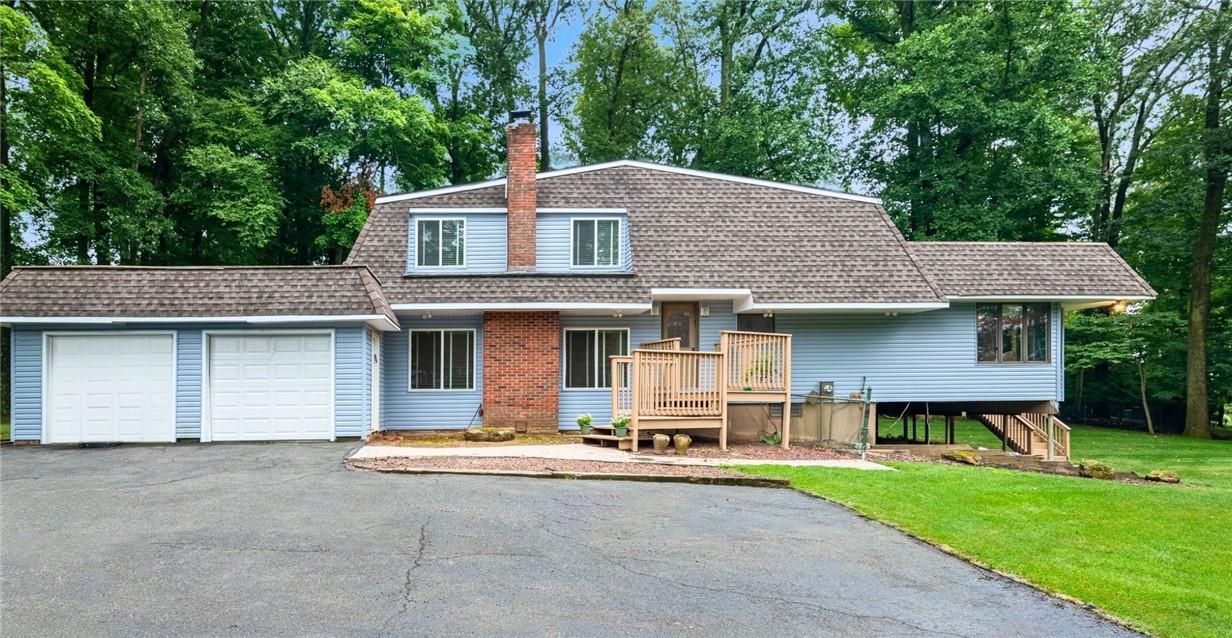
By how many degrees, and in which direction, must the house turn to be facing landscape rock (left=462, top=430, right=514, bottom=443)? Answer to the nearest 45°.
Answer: approximately 45° to its right

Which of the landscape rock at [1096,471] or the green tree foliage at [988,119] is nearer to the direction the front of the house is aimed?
the landscape rock

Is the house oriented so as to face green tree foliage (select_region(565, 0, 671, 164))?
no

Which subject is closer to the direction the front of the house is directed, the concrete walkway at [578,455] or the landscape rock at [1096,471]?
the concrete walkway

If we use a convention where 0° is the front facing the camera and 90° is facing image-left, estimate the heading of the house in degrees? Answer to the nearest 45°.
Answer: approximately 0°

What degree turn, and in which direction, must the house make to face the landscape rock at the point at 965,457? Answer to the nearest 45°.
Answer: approximately 90° to its left

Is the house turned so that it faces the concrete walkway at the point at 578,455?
yes

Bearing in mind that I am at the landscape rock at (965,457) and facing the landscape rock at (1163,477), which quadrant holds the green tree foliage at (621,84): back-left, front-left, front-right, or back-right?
back-left

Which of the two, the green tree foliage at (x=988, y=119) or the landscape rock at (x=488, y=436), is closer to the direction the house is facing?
the landscape rock

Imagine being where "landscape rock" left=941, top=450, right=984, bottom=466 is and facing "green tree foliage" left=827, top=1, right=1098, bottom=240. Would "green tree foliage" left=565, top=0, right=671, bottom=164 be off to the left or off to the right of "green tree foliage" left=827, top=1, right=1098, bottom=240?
left

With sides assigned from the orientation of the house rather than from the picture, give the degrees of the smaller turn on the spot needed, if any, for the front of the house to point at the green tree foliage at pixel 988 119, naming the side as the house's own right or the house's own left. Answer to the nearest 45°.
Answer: approximately 135° to the house's own left

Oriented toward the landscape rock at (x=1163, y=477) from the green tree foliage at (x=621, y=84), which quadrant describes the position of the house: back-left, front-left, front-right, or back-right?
front-right

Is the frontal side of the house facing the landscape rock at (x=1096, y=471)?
no

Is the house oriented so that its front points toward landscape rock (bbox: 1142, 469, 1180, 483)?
no

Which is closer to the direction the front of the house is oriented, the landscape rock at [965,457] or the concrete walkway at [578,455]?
the concrete walkway

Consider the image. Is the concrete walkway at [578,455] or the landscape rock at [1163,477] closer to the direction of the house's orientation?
the concrete walkway

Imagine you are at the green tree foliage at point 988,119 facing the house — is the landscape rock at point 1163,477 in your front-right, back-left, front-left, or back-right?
front-left
